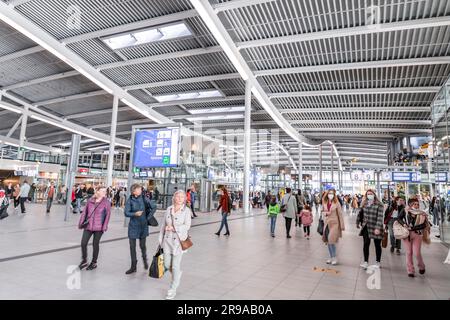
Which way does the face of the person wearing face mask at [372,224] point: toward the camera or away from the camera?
toward the camera

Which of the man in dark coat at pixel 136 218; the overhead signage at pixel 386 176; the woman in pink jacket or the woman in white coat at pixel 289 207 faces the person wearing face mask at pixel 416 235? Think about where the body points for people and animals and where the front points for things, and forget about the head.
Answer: the overhead signage

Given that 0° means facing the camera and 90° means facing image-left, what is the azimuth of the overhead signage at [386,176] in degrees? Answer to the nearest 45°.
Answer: approximately 0°

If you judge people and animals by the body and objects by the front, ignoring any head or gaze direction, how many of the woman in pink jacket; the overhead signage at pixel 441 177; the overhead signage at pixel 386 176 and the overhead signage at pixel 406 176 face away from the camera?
0

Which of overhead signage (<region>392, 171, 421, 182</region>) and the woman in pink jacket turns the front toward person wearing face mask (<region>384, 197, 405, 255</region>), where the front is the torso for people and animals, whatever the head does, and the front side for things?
the overhead signage

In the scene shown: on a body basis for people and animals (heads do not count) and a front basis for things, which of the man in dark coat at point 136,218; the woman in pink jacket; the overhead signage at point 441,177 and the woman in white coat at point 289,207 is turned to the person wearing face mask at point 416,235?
the overhead signage

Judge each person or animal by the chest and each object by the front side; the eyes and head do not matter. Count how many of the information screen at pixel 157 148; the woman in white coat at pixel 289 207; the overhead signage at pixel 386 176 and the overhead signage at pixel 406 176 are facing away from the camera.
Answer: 1

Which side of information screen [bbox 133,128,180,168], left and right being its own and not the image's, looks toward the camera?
front

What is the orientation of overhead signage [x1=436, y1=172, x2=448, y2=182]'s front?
toward the camera

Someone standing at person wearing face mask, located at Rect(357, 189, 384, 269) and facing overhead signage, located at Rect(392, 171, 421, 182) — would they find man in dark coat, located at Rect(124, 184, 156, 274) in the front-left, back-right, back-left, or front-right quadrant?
back-left

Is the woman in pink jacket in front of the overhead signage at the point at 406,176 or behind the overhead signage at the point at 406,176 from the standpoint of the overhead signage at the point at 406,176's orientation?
in front

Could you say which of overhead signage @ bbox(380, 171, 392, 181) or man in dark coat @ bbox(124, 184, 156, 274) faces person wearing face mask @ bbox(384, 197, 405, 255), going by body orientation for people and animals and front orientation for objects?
the overhead signage

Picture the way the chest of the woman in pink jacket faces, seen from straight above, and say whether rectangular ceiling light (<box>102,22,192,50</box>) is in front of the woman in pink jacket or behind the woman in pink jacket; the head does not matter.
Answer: behind

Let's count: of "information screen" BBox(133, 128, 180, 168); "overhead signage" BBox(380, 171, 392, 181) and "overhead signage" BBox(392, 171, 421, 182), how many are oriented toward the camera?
3

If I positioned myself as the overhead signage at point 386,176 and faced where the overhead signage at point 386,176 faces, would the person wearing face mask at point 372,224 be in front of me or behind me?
in front
